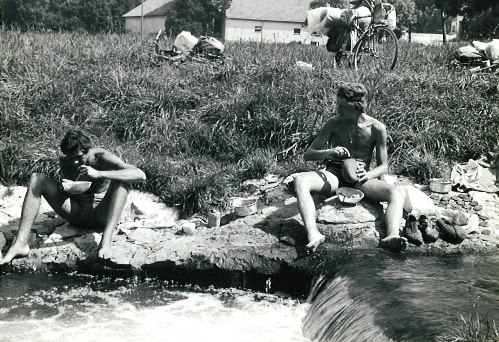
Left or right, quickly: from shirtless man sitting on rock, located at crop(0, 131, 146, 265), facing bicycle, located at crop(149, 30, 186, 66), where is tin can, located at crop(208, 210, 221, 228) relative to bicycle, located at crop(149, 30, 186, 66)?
right

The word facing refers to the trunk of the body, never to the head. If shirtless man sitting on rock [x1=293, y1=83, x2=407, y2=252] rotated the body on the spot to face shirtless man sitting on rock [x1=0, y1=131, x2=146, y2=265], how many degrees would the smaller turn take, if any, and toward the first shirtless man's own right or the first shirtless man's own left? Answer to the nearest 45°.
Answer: approximately 90° to the first shirtless man's own right

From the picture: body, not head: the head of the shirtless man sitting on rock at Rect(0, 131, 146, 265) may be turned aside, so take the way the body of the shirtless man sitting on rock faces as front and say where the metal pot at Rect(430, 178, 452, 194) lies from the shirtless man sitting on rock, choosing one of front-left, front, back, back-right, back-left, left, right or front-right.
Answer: back-left

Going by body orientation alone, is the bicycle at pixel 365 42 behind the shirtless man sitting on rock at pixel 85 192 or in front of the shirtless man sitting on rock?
behind

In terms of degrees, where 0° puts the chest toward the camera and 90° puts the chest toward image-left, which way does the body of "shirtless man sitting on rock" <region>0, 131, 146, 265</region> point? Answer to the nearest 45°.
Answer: approximately 45°

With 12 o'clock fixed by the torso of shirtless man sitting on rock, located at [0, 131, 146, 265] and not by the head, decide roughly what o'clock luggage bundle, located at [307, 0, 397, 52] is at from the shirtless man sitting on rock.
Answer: The luggage bundle is roughly at 6 o'clock from the shirtless man sitting on rock.

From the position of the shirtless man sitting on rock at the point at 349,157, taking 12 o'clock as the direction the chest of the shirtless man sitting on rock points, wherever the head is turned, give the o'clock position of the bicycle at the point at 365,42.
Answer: The bicycle is roughly at 6 o'clock from the shirtless man sitting on rock.

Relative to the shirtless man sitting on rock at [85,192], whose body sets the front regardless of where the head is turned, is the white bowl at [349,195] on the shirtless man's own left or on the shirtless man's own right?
on the shirtless man's own left

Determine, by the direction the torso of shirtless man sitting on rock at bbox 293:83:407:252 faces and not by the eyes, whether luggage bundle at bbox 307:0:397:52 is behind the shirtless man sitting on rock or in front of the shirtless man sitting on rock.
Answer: behind

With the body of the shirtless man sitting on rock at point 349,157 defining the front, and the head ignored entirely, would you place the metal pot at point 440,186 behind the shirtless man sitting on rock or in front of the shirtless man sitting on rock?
behind
